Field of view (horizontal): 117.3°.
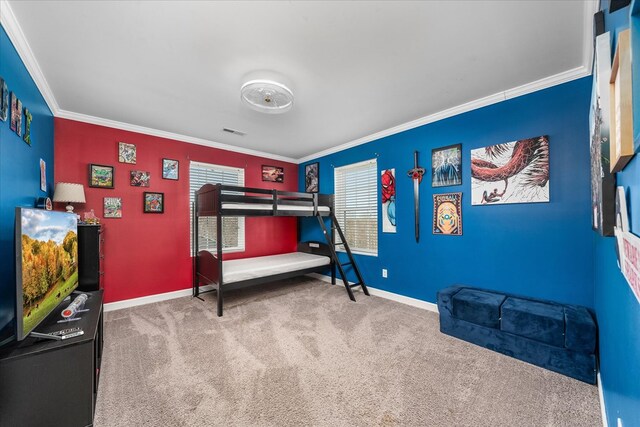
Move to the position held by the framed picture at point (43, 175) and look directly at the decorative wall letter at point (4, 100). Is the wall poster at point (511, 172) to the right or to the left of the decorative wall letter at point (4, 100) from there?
left

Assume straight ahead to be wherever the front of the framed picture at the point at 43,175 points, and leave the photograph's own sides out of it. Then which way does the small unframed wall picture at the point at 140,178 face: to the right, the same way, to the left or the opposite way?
to the right

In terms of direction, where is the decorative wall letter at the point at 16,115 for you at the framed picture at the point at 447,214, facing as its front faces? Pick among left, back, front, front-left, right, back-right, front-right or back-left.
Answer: front-right

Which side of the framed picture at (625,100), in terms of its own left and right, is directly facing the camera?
left

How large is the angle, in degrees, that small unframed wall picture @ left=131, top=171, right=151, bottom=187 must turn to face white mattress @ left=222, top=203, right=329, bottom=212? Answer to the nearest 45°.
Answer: approximately 45° to its left

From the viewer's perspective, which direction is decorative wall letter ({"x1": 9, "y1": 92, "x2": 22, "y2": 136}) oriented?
to the viewer's right

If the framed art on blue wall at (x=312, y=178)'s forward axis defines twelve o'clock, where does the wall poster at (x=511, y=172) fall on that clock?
The wall poster is roughly at 9 o'clock from the framed art on blue wall.

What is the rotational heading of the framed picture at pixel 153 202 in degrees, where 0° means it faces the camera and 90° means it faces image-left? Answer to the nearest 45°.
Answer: approximately 0°

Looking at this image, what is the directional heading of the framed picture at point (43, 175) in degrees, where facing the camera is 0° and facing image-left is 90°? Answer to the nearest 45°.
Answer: approximately 270°

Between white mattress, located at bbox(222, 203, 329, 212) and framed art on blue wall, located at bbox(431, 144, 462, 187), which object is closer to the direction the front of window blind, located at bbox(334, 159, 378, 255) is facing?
the white mattress

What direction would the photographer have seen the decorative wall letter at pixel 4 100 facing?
facing to the right of the viewer

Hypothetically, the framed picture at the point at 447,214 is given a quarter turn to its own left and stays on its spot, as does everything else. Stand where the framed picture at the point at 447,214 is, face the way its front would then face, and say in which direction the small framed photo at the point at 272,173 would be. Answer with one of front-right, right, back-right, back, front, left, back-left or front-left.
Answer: back

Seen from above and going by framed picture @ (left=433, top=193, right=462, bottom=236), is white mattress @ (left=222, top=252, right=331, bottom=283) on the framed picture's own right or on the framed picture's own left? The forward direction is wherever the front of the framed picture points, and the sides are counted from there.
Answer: on the framed picture's own right

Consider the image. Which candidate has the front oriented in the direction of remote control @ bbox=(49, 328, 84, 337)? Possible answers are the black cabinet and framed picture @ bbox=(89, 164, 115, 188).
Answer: the framed picture
